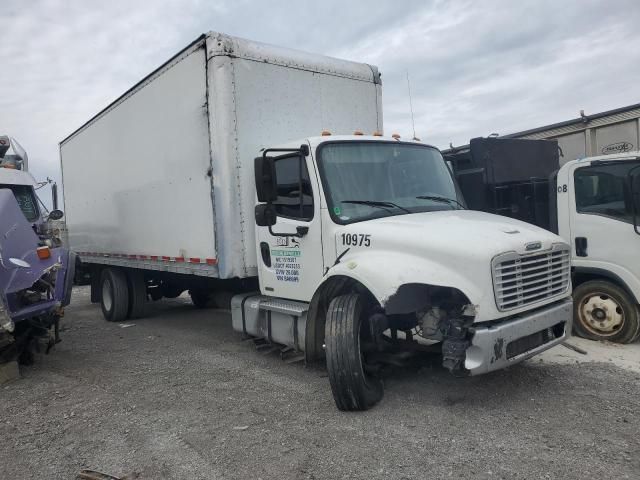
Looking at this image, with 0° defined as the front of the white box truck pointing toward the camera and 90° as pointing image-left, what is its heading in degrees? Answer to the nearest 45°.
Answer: approximately 315°

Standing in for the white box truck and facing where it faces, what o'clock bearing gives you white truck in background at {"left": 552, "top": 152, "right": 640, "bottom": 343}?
The white truck in background is roughly at 10 o'clock from the white box truck.

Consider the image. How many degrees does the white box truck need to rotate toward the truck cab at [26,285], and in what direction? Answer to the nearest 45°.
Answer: approximately 135° to its right

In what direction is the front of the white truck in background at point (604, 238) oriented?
to the viewer's right

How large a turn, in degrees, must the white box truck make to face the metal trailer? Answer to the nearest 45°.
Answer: approximately 90° to its left

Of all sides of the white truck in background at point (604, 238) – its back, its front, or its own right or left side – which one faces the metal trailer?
left

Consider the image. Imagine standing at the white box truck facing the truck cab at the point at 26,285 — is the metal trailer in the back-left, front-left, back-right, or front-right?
back-right

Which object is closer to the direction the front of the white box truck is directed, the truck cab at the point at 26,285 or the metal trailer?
the metal trailer
